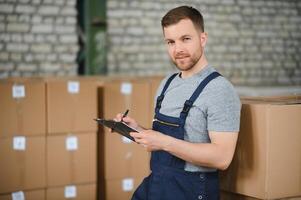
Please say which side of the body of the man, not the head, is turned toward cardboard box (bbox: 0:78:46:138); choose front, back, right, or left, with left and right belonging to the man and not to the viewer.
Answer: right

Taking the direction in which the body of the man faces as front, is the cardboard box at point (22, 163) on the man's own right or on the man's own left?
on the man's own right

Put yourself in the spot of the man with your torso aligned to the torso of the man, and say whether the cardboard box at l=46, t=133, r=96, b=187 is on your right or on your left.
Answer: on your right

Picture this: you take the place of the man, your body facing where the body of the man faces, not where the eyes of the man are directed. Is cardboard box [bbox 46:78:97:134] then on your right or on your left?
on your right

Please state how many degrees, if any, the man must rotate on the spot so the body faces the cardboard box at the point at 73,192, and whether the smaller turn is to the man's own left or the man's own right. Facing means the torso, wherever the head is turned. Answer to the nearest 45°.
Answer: approximately 90° to the man's own right

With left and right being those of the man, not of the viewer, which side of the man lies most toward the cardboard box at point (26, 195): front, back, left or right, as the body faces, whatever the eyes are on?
right
